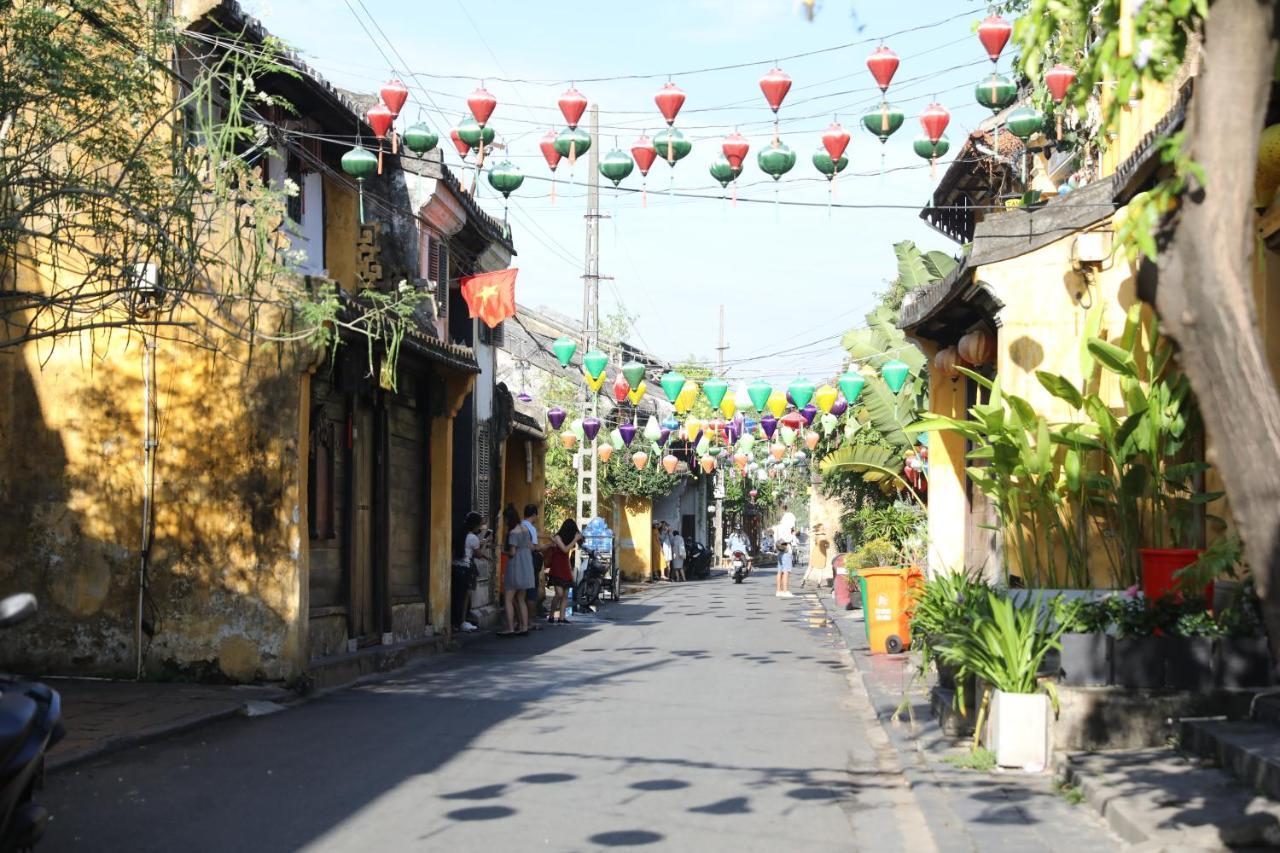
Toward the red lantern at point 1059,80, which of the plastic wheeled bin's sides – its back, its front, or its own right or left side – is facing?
left

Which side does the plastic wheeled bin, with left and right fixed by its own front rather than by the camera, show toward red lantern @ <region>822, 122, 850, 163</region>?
left

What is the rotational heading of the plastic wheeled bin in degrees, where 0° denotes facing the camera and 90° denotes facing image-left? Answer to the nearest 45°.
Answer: approximately 90°

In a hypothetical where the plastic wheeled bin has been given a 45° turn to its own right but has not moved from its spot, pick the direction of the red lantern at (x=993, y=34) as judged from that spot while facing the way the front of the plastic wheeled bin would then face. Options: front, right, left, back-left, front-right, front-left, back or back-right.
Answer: back-left

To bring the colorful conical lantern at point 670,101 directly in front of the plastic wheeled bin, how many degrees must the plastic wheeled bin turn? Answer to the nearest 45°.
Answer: approximately 90° to its left

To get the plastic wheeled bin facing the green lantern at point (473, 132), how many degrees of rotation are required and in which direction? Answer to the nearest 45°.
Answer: approximately 45° to its left

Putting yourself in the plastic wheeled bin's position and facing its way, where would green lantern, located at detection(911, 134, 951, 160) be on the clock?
The green lantern is roughly at 9 o'clock from the plastic wheeled bin.

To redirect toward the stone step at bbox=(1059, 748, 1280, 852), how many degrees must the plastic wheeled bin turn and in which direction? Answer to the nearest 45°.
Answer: approximately 90° to its left
